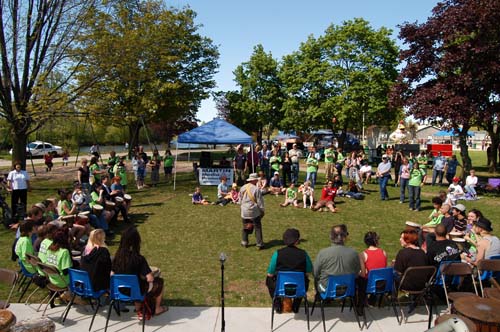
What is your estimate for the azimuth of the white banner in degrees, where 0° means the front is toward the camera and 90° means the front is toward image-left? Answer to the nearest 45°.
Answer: approximately 0°

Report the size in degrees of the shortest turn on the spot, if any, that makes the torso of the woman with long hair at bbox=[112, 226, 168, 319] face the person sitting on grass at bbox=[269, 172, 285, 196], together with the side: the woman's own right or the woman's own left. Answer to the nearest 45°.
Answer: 0° — they already face them

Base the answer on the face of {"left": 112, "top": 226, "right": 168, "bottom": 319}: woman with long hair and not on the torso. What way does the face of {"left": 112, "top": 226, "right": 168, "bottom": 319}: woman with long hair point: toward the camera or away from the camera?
away from the camera

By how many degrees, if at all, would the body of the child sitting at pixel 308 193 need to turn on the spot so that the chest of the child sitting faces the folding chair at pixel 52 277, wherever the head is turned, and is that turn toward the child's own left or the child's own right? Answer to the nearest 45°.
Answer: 0° — they already face it

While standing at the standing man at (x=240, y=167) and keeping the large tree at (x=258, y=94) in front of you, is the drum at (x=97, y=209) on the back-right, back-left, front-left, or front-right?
back-left

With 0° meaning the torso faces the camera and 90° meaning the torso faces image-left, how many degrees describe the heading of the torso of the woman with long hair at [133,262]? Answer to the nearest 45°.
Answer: approximately 225°

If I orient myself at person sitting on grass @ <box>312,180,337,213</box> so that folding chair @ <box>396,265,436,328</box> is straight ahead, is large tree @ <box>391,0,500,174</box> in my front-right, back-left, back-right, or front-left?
back-left

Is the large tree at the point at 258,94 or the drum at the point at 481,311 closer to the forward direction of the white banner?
the drum
